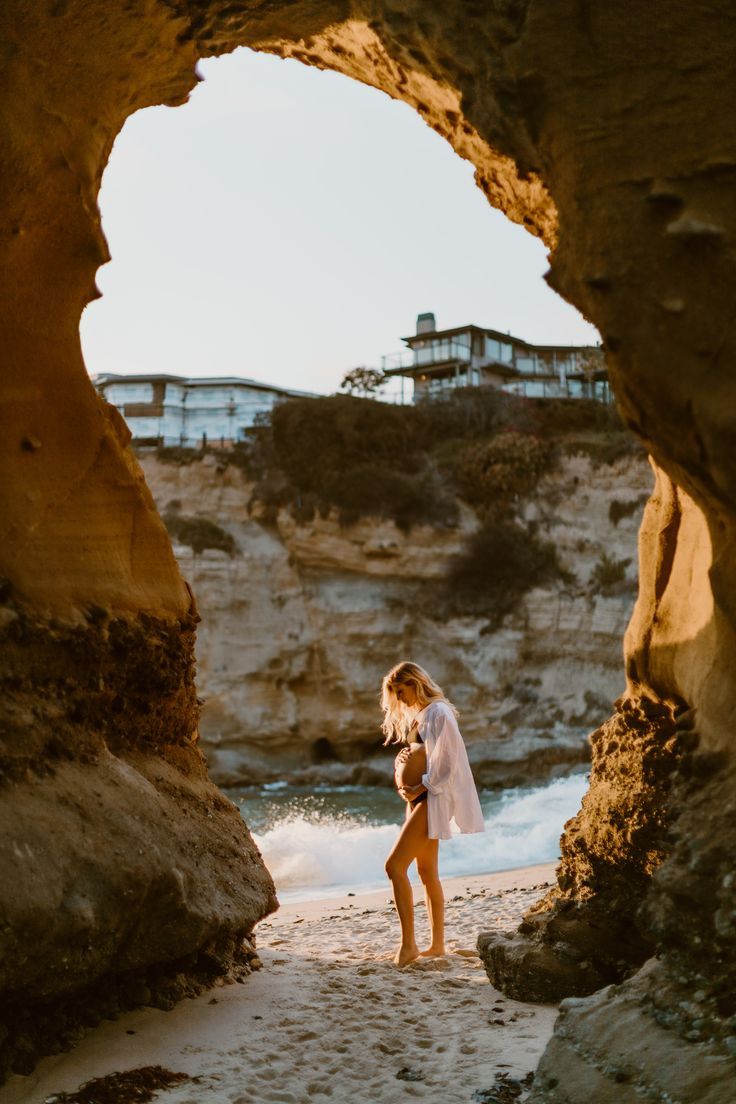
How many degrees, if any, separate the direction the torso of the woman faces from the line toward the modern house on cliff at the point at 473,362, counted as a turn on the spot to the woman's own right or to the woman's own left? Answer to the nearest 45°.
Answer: approximately 90° to the woman's own right

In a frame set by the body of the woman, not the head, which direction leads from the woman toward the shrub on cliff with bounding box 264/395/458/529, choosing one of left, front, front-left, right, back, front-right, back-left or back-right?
right

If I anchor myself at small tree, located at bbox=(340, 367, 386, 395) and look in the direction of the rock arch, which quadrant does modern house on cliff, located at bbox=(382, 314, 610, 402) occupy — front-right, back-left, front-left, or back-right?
back-left

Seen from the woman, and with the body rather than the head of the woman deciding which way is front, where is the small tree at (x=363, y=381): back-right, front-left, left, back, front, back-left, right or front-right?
right

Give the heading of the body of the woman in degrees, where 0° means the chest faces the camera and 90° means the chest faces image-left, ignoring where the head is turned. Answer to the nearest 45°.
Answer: approximately 90°

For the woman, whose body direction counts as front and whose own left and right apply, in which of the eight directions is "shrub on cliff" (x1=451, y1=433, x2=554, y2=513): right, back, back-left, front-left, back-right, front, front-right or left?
right

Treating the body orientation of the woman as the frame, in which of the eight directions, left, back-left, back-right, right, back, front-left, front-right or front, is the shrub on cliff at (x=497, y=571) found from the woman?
right

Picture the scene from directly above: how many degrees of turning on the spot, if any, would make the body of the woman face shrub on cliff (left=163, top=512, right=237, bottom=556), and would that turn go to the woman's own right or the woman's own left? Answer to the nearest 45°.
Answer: approximately 90° to the woman's own right

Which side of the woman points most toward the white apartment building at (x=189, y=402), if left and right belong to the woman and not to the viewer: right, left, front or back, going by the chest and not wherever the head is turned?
right

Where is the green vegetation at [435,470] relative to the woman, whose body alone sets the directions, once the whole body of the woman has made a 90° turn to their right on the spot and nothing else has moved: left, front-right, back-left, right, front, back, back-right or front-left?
front
